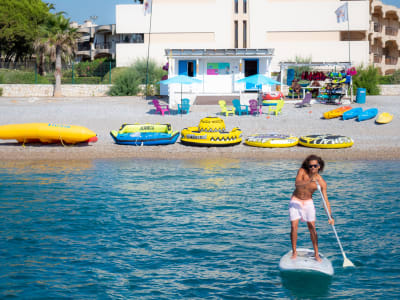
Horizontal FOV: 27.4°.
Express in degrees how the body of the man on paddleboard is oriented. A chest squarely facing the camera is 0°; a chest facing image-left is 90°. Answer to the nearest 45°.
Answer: approximately 0°

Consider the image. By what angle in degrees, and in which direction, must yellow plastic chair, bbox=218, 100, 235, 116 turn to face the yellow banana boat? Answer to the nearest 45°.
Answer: approximately 90° to its right

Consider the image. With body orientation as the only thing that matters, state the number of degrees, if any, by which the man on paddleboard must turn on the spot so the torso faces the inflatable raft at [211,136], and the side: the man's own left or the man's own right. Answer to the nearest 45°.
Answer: approximately 180°

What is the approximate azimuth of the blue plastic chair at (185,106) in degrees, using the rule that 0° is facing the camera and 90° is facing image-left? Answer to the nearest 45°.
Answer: approximately 45°

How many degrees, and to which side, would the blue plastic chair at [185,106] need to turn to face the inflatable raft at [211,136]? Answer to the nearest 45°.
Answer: approximately 45° to its left

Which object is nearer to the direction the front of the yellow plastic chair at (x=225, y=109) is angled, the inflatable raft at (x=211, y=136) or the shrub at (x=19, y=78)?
the inflatable raft
